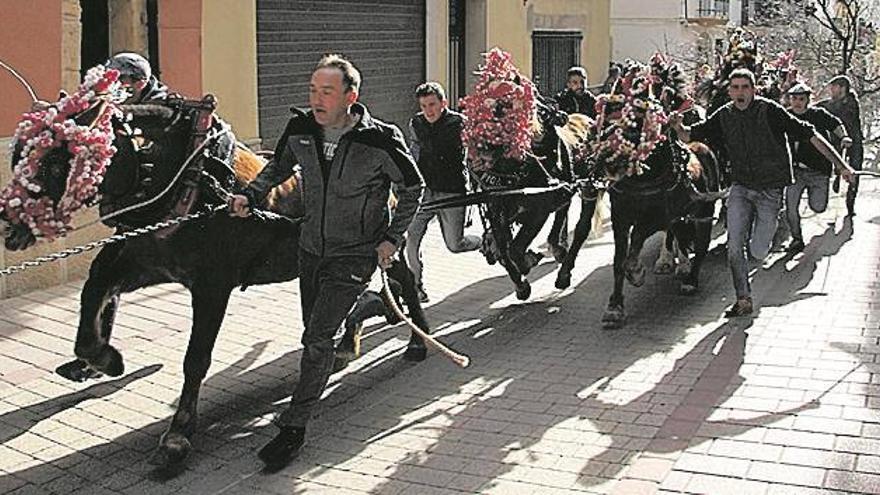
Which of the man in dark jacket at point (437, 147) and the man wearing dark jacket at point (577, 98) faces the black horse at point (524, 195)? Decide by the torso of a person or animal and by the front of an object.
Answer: the man wearing dark jacket

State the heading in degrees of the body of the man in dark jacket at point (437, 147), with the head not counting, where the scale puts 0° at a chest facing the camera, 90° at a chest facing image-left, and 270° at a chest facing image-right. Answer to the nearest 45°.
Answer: approximately 45°

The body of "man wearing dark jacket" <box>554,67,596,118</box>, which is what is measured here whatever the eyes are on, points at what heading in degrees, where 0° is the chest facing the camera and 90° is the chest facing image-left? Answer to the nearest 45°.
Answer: approximately 0°
